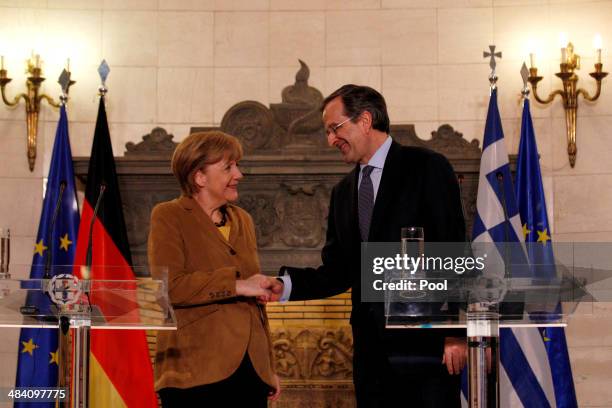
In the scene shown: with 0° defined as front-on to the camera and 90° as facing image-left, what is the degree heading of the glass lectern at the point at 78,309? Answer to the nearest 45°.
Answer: approximately 0°

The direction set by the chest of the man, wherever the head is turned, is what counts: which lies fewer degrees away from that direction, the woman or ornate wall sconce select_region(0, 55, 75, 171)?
the woman

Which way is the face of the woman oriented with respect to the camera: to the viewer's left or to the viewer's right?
to the viewer's right

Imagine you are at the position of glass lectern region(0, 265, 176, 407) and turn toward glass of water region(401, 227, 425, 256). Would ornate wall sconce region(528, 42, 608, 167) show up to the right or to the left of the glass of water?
left

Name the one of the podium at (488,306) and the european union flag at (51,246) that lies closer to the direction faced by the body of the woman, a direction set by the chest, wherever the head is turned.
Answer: the podium

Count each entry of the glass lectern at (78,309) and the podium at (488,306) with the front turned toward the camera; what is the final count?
2

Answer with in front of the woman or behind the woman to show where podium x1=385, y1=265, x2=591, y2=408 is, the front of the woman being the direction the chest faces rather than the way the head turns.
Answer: in front

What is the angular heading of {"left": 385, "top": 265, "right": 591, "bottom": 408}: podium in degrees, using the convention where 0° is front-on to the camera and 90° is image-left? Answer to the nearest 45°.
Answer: approximately 0°

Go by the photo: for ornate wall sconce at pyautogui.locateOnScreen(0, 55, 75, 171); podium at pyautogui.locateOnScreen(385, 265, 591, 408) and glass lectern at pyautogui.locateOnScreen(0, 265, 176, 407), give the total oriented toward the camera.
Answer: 3

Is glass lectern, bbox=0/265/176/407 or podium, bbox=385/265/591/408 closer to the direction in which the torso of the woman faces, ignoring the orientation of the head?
the podium

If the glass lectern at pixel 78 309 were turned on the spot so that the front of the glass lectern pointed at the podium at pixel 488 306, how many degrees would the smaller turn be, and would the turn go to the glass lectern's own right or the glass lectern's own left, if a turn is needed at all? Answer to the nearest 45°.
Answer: approximately 90° to the glass lectern's own left

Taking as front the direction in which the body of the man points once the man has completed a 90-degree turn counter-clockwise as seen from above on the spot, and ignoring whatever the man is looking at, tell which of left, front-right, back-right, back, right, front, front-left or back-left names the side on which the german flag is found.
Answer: back

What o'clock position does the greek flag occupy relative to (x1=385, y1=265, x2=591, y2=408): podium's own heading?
The greek flag is roughly at 6 o'clock from the podium.

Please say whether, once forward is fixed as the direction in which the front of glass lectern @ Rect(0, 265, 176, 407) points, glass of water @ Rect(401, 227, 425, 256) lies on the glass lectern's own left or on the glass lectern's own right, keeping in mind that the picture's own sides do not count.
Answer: on the glass lectern's own left

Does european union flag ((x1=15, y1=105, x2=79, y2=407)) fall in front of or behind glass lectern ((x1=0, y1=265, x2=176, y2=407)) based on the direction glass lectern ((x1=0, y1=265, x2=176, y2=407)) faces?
behind
